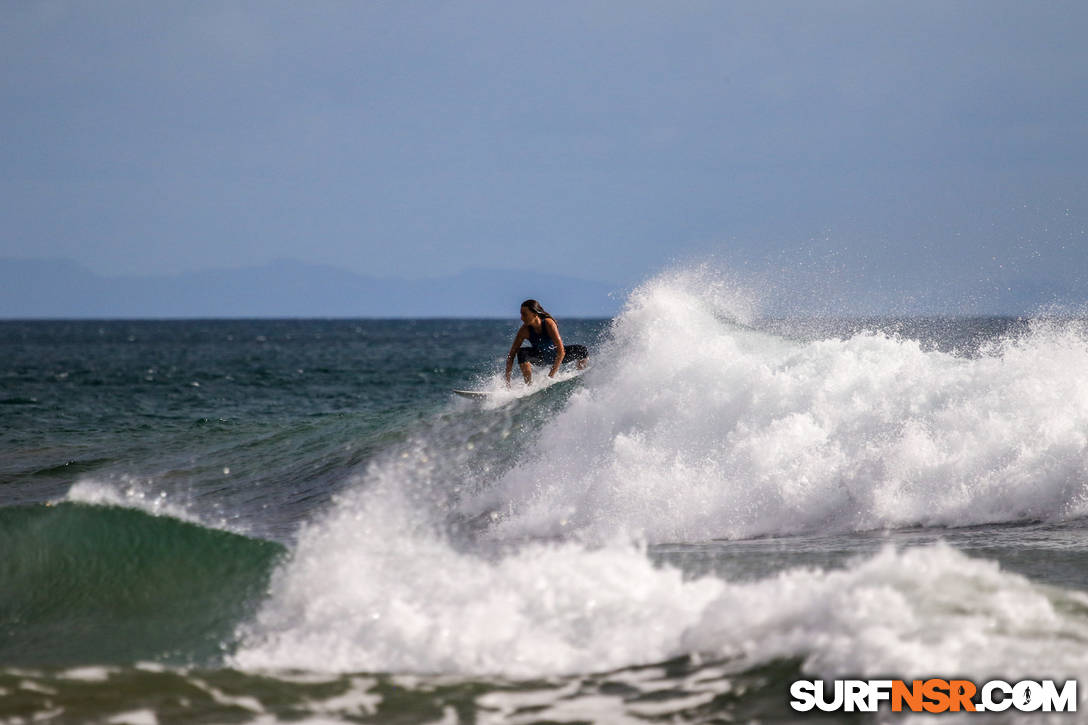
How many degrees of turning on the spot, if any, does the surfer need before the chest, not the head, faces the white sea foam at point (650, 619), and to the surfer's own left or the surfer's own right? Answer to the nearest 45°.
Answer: approximately 45° to the surfer's own left

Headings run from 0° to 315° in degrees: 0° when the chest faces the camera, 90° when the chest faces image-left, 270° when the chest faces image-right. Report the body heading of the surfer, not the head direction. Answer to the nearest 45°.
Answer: approximately 45°
